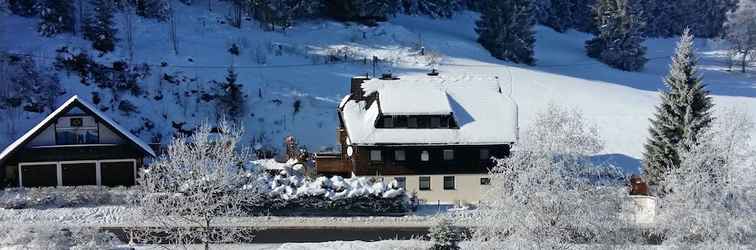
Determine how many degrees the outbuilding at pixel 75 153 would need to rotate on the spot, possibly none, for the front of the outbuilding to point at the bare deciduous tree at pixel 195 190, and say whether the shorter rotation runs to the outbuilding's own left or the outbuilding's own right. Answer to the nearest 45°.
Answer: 0° — it already faces it

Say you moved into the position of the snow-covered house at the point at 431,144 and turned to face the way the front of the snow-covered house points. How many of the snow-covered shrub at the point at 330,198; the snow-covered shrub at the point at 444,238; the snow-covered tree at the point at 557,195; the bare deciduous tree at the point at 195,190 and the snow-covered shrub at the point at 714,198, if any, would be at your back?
0

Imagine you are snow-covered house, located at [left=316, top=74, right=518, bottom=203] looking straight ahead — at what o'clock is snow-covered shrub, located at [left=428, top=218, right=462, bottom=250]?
The snow-covered shrub is roughly at 12 o'clock from the snow-covered house.

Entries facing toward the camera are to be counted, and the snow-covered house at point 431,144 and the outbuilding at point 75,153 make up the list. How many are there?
2

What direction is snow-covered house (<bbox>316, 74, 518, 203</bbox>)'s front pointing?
toward the camera

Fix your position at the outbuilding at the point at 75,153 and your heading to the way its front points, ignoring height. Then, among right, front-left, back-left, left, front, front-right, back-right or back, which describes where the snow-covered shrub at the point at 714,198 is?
front-left

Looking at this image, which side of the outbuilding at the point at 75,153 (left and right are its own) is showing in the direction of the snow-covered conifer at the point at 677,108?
left

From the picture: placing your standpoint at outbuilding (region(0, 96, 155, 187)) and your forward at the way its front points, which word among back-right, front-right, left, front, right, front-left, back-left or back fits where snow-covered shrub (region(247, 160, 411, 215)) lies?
front-left

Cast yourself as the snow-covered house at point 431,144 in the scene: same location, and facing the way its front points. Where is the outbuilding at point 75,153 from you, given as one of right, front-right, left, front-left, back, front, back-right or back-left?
right

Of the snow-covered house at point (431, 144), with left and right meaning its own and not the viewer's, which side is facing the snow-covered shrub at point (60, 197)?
right

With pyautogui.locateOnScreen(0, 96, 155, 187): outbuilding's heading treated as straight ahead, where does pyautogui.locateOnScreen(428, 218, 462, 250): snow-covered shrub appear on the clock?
The snow-covered shrub is roughly at 11 o'clock from the outbuilding.

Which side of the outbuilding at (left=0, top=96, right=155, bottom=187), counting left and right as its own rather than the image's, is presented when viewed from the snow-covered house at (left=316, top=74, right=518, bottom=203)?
left

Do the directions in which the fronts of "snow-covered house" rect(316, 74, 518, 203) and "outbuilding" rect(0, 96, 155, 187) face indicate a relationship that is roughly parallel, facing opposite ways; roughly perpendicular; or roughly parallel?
roughly parallel

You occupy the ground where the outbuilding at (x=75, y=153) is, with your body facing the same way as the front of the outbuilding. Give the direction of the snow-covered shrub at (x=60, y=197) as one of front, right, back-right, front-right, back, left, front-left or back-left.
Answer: front

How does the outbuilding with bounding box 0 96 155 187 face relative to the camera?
toward the camera

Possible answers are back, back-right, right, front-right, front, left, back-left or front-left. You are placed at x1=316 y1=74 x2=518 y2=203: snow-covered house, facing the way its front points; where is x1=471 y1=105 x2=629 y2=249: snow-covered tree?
front
